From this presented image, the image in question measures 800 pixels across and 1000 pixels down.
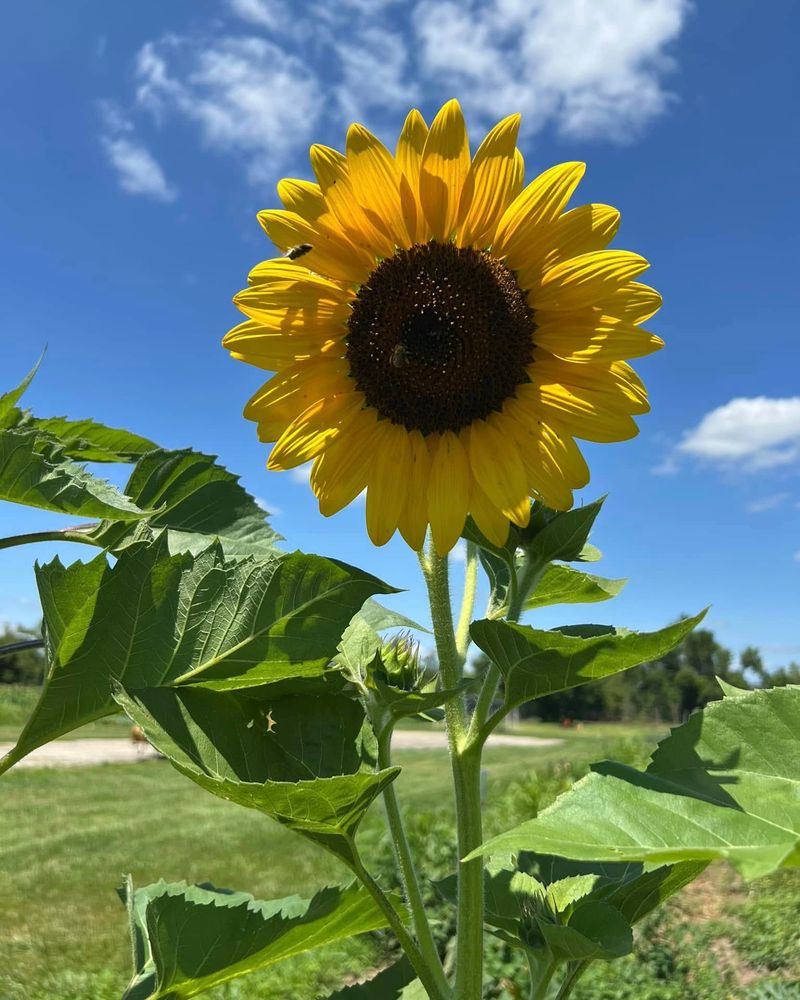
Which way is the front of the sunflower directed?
toward the camera
